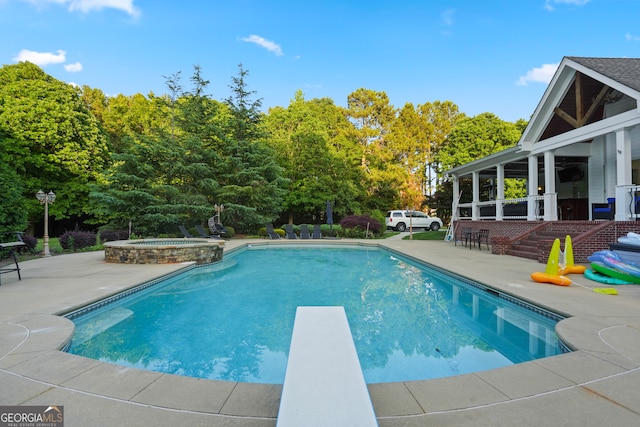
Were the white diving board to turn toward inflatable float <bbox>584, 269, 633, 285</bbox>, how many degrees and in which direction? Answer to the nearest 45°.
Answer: approximately 45° to its right

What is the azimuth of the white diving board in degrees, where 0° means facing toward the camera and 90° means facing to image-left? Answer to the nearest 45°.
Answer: approximately 180°

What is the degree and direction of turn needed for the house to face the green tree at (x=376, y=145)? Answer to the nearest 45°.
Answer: approximately 90° to its right

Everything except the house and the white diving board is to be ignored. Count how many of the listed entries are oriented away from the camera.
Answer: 1

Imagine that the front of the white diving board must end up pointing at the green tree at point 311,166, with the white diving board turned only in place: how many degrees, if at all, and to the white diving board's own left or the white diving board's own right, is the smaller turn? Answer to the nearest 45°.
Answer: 0° — it already faces it

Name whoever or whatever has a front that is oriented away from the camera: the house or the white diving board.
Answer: the white diving board

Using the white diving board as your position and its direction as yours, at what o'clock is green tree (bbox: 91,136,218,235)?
The green tree is roughly at 11 o'clock from the white diving board.

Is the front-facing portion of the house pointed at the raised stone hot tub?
yes

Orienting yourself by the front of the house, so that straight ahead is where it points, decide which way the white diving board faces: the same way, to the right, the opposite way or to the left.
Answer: to the right
